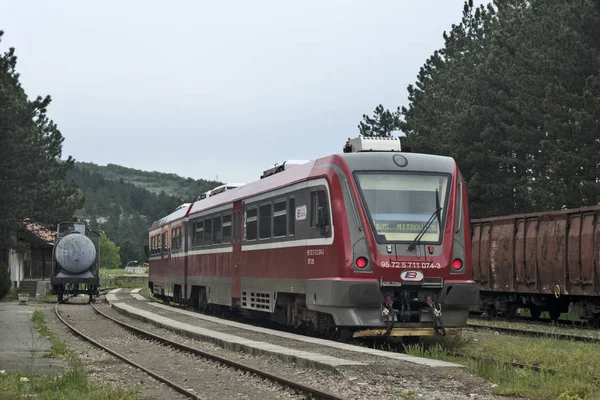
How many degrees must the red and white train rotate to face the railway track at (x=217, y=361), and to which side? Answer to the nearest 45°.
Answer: approximately 90° to its right

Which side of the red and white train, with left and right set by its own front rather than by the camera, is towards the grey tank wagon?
back

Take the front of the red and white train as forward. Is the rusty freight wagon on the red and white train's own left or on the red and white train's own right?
on the red and white train's own left

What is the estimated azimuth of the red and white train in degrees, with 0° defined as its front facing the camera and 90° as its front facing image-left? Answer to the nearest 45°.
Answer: approximately 315°

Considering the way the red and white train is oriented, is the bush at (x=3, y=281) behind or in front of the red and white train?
behind

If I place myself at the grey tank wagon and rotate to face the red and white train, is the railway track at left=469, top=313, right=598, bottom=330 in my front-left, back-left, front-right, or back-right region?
front-left

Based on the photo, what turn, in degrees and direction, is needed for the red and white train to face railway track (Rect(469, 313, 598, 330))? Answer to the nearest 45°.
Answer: approximately 90° to its left
